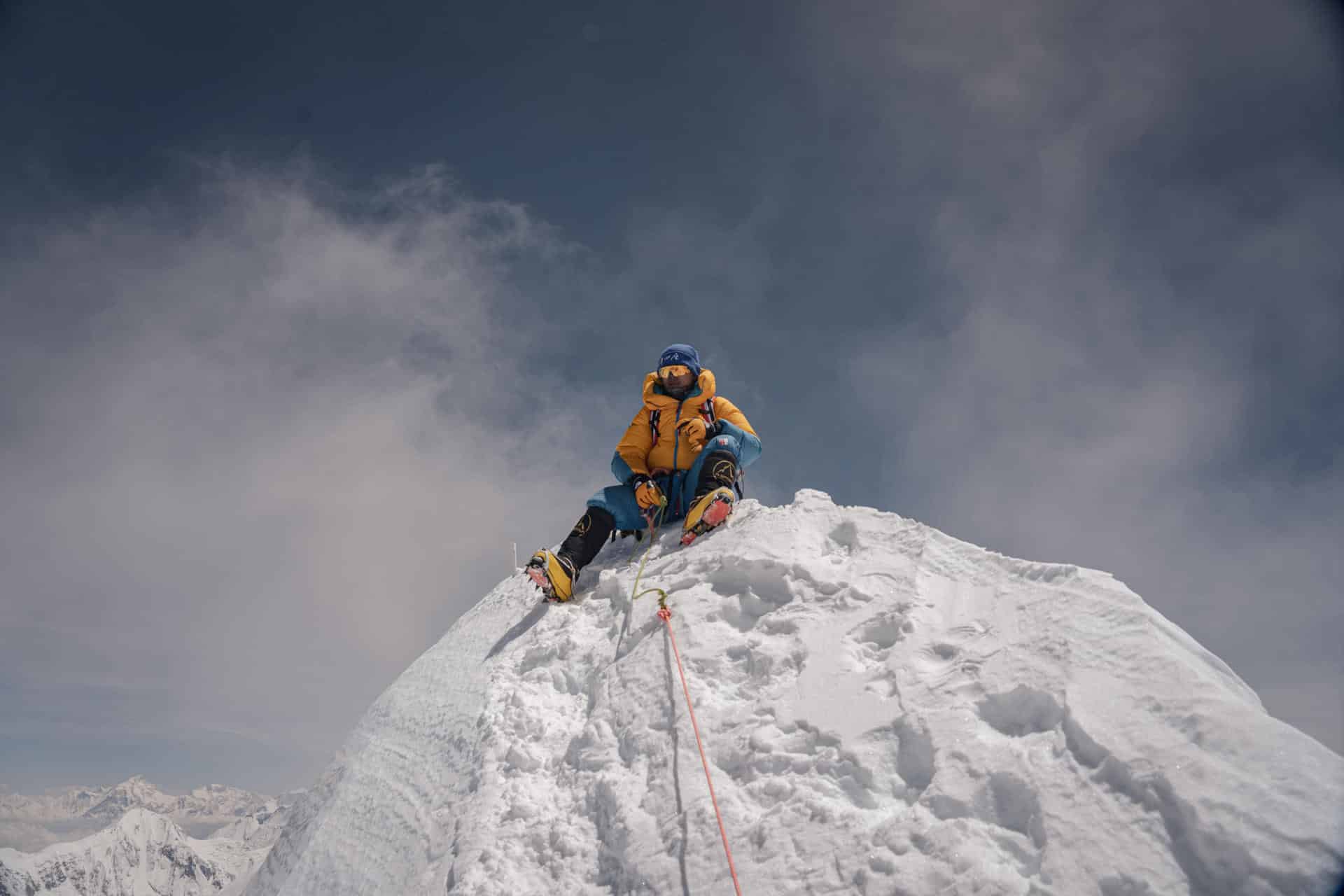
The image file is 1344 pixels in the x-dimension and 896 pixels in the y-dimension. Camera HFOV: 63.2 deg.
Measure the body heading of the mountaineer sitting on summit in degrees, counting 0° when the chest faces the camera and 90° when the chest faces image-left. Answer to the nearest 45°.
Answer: approximately 0°
